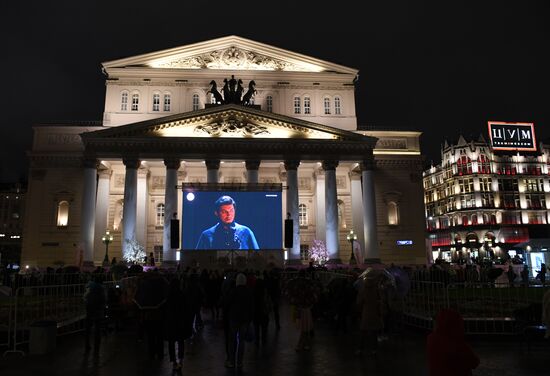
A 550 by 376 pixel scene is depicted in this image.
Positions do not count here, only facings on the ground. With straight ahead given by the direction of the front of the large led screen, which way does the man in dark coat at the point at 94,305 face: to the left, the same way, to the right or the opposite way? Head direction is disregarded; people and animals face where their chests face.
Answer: the opposite way

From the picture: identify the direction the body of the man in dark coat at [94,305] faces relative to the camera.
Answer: away from the camera

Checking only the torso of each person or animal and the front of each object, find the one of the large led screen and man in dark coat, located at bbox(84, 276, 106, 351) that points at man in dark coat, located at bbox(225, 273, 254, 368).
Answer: the large led screen

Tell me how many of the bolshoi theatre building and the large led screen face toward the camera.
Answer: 2

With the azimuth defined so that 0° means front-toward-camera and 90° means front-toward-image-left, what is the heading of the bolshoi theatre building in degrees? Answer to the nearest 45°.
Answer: approximately 0°

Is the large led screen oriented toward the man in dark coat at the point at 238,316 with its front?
yes

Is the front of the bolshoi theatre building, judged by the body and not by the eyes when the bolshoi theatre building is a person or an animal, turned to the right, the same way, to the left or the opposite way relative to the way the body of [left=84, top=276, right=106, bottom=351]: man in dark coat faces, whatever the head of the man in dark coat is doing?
the opposite way

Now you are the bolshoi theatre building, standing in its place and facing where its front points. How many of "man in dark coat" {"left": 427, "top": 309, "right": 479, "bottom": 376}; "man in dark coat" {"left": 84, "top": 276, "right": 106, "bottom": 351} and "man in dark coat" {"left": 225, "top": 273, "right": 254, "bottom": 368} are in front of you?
3
